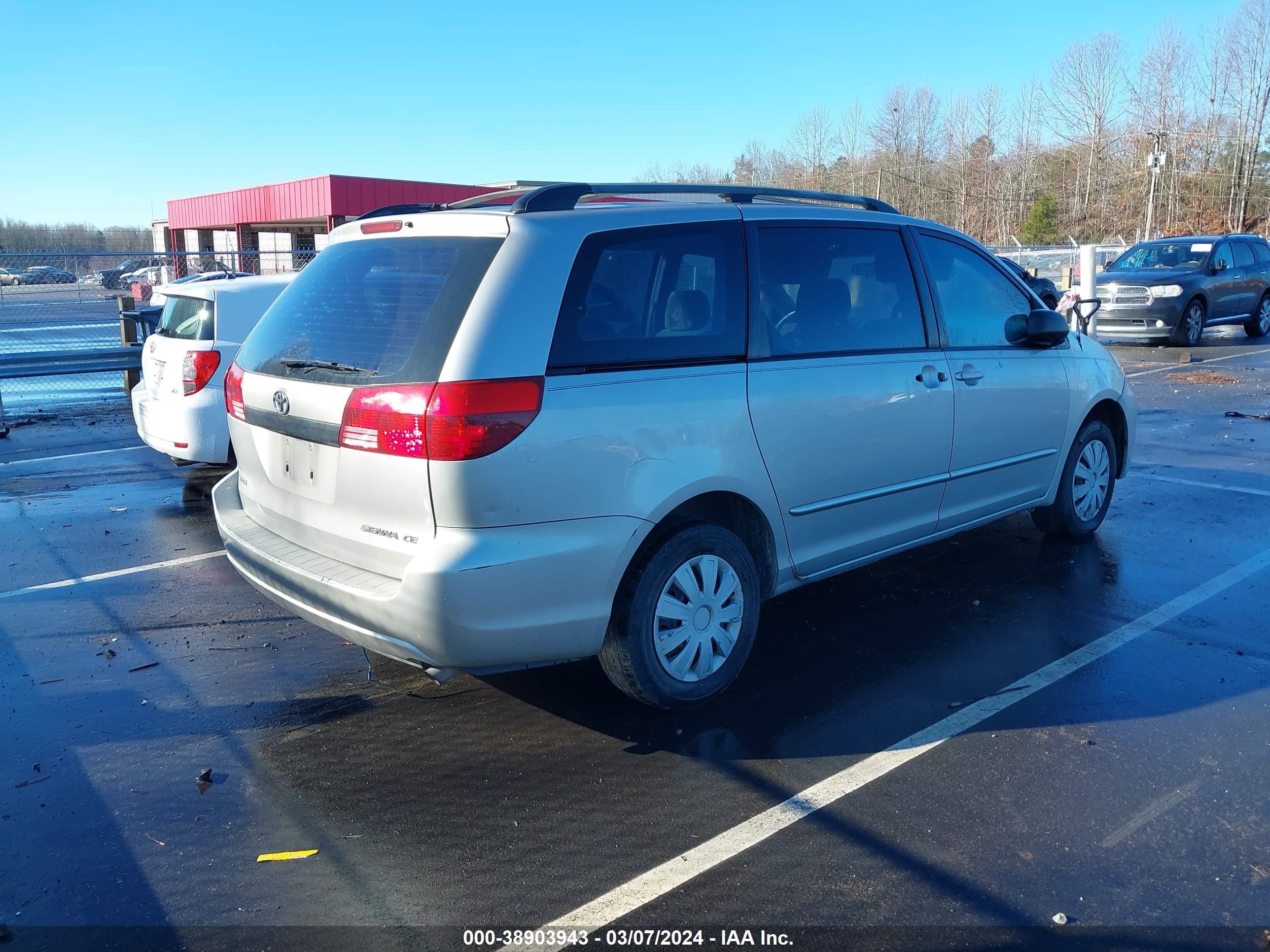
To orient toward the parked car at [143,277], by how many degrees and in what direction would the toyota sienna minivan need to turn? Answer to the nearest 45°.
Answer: approximately 90° to its left

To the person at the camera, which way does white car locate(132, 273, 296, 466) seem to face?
facing away from the viewer and to the right of the viewer

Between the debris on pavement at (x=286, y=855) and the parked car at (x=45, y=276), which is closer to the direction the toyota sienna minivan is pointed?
the parked car

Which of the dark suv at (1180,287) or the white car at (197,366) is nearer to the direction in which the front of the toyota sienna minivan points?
the dark suv

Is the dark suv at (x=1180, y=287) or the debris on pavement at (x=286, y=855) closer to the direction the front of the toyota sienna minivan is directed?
the dark suv

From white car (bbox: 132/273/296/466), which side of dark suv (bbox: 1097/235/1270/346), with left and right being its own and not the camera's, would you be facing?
front

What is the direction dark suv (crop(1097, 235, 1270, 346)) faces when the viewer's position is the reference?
facing the viewer and to the left of the viewer

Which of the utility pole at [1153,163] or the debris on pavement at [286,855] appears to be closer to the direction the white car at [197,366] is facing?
the utility pole

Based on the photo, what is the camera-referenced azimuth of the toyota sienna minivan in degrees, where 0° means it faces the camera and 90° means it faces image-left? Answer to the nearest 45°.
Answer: approximately 225°

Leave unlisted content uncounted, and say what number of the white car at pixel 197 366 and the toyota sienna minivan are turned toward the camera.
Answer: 0

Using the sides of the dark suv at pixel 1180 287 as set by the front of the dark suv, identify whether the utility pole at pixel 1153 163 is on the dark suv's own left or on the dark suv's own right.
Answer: on the dark suv's own right

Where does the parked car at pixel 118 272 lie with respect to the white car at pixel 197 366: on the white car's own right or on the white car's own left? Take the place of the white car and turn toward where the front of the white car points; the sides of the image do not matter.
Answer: on the white car's own left

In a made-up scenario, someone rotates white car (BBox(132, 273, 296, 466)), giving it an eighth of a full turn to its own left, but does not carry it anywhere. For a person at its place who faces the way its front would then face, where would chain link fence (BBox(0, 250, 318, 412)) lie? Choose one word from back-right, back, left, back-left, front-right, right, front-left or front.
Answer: front
